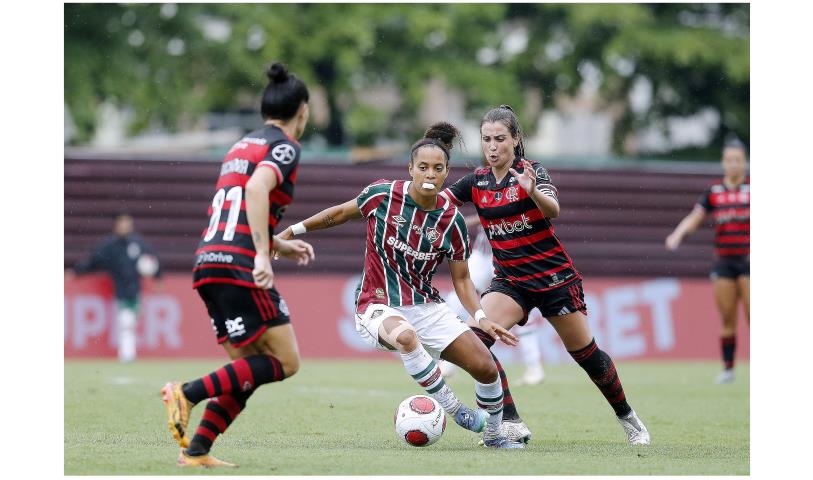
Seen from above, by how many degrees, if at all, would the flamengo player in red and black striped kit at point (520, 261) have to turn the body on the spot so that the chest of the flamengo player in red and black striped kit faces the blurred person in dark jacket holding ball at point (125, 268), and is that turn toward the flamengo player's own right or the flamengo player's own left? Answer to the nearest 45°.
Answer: approximately 90° to the flamengo player's own right

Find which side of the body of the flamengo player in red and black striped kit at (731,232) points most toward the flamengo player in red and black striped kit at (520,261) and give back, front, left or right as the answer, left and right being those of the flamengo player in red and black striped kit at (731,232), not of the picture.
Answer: front

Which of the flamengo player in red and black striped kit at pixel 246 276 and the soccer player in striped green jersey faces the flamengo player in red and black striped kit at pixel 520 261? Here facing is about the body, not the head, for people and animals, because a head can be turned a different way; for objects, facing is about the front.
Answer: the flamengo player in red and black striped kit at pixel 246 276

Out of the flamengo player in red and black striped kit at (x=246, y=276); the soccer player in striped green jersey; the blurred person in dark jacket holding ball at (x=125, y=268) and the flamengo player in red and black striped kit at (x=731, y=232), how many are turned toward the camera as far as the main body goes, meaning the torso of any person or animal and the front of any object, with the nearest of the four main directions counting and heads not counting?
3

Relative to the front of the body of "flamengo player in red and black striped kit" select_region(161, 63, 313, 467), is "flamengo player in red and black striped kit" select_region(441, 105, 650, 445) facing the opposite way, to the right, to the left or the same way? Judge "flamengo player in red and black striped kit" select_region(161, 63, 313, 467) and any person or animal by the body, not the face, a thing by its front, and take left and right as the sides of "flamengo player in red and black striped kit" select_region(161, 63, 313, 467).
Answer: the opposite way

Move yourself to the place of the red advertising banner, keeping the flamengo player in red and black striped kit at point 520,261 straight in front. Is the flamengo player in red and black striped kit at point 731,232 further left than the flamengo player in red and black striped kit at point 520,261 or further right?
left

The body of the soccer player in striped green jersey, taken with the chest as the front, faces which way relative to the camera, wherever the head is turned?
toward the camera

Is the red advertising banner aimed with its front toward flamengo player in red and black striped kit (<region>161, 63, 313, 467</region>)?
yes

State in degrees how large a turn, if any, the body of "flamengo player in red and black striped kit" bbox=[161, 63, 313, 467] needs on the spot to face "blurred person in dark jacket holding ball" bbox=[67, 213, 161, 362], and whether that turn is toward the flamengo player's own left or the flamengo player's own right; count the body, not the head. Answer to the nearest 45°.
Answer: approximately 45° to the flamengo player's own left

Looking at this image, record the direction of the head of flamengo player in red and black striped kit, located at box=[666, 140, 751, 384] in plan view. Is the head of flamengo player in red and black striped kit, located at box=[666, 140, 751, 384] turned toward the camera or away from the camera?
toward the camera

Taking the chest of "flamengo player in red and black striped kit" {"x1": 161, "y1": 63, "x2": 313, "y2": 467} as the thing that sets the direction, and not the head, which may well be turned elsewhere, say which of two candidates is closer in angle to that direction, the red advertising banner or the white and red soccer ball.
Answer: the white and red soccer ball

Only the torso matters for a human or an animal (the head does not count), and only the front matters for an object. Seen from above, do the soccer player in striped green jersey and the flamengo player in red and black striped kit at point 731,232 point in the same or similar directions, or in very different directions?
same or similar directions

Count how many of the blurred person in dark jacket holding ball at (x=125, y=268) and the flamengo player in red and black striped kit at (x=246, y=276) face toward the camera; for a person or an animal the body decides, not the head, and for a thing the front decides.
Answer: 1

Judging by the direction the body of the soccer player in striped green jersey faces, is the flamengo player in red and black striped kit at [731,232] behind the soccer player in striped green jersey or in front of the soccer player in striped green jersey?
behind
